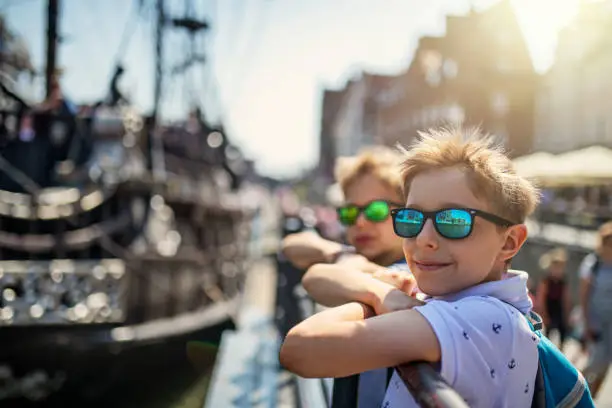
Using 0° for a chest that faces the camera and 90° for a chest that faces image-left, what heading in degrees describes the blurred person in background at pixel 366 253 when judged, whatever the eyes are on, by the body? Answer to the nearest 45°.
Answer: approximately 45°

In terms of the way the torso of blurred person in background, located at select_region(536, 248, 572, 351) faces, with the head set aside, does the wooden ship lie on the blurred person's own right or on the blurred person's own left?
on the blurred person's own right

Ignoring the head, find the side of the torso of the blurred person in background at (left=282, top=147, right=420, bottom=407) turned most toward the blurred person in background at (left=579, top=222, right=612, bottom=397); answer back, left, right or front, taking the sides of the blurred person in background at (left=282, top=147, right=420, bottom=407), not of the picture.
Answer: back

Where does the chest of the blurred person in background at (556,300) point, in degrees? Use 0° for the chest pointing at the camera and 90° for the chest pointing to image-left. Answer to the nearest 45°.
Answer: approximately 0°

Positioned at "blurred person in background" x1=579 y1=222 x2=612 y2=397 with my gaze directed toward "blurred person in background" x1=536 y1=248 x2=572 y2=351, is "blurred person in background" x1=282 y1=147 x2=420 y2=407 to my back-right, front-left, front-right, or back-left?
back-left

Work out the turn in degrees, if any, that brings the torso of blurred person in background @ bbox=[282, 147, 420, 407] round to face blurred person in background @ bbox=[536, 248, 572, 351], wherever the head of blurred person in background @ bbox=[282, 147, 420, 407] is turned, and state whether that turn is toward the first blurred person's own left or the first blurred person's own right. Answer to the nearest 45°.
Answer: approximately 180°
